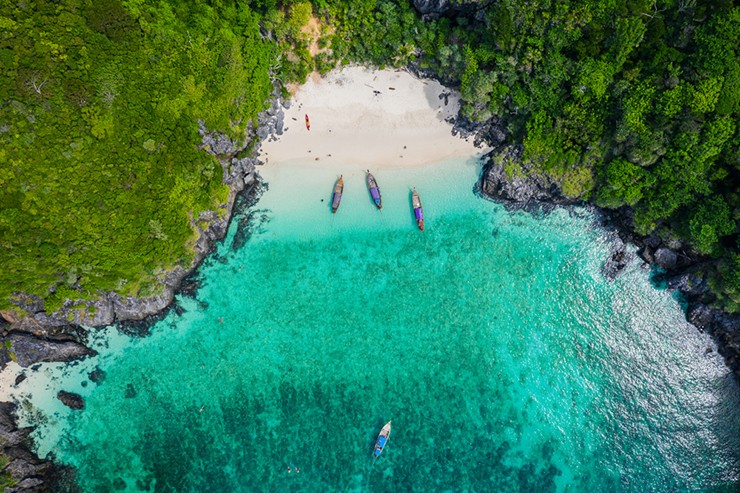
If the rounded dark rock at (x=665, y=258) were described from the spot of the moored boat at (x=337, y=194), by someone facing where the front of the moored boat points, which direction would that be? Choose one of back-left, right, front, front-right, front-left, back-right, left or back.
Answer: right

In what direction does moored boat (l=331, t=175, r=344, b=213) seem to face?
away from the camera

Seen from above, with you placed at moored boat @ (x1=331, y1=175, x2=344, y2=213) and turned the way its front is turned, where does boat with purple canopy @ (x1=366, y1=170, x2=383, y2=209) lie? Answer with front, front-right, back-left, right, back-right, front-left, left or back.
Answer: right

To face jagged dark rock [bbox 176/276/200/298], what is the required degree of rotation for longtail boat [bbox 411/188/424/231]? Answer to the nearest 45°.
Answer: approximately 90° to its left

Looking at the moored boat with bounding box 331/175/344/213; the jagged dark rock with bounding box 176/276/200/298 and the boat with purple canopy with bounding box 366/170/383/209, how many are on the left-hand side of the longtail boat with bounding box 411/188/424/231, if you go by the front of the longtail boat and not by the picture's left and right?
3

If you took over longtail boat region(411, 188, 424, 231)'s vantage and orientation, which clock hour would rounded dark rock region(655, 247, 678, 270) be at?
The rounded dark rock is roughly at 3 o'clock from the longtail boat.

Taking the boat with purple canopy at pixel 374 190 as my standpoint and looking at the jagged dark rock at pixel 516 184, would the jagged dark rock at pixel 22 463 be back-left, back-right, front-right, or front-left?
back-right

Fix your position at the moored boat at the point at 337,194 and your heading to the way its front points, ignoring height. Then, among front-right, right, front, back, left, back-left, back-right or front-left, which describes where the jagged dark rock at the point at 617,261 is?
right

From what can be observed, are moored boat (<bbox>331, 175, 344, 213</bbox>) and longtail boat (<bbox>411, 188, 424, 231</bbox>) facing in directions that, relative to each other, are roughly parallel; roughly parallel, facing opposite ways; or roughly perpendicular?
roughly parallel

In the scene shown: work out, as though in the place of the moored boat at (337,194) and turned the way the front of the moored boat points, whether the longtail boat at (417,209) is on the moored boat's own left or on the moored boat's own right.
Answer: on the moored boat's own right

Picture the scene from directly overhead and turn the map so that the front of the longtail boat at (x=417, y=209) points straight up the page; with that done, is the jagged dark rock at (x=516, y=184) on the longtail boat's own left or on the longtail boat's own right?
on the longtail boat's own right

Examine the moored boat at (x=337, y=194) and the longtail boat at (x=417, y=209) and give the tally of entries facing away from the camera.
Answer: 2

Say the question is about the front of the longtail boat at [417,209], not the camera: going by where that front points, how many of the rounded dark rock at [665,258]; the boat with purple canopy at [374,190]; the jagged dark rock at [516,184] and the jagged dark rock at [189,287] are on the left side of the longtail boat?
2

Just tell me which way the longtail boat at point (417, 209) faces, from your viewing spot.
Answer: facing away from the viewer
